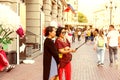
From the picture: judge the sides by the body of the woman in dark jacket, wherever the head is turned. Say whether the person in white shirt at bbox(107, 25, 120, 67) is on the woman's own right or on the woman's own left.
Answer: on the woman's own left

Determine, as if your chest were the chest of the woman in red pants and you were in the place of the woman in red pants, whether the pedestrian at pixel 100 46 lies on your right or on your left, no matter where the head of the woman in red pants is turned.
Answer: on your left

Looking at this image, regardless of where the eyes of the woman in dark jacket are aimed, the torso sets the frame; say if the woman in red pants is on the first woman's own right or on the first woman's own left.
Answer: on the first woman's own left

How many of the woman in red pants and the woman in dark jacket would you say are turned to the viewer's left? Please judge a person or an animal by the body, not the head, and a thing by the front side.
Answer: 0

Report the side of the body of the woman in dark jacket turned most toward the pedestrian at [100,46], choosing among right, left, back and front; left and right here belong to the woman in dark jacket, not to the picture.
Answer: left

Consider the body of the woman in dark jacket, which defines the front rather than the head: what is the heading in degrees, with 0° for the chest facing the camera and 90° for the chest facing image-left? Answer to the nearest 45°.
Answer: approximately 270°
